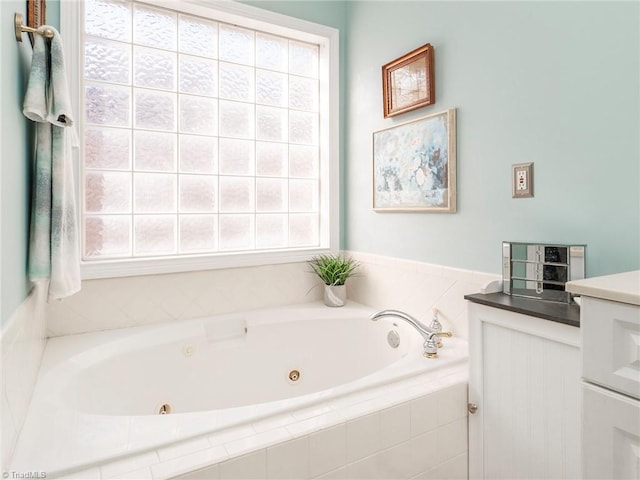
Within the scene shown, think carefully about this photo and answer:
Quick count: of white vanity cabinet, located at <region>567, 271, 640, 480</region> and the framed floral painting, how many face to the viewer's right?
0

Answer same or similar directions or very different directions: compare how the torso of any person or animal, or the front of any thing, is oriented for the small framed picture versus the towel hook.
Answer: very different directions

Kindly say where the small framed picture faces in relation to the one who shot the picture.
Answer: facing the viewer and to the left of the viewer

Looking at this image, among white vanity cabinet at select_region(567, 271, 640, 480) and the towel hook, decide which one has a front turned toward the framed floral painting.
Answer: the towel hook

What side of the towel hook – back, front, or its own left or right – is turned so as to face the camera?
right

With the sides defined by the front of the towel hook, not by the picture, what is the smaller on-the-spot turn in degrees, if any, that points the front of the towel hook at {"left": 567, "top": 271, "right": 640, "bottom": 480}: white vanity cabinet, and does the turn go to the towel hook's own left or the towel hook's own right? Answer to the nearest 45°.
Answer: approximately 45° to the towel hook's own right

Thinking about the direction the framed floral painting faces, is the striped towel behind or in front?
in front

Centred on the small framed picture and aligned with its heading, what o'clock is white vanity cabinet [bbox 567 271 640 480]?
The white vanity cabinet is roughly at 10 o'clock from the small framed picture.

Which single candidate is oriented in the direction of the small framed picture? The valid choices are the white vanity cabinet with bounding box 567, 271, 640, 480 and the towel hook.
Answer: the towel hook

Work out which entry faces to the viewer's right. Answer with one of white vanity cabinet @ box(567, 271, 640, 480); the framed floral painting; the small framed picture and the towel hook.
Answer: the towel hook

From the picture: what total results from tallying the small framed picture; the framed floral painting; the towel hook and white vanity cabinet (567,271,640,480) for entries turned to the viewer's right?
1

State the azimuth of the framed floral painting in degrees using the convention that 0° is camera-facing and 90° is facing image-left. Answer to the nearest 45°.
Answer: approximately 45°
